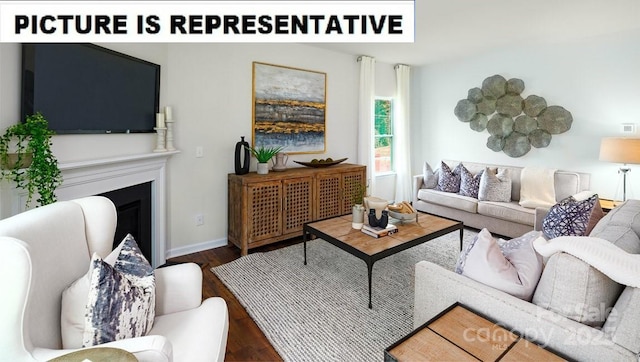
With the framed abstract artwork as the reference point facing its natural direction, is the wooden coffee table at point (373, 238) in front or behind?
in front

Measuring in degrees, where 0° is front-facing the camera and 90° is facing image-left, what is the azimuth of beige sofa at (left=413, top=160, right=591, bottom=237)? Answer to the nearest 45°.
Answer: approximately 45°

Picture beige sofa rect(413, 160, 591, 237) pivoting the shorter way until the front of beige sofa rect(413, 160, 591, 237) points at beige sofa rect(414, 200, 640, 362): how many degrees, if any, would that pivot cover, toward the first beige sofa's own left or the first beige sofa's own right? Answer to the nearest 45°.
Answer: approximately 45° to the first beige sofa's own left

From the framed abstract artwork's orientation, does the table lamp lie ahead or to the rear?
ahead

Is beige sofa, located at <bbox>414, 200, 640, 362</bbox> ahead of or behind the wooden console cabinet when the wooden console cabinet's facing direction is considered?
ahead

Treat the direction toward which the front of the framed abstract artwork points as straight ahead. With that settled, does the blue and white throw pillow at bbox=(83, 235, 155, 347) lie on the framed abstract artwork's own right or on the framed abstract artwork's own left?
on the framed abstract artwork's own right

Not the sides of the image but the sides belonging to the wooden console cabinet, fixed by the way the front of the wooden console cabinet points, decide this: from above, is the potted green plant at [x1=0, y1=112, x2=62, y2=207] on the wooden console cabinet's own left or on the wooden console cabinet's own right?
on the wooden console cabinet's own right

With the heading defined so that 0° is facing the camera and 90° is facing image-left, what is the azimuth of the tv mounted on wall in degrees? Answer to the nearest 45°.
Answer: approximately 315°

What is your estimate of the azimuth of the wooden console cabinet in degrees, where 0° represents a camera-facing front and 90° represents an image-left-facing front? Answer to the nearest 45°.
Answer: approximately 315°
